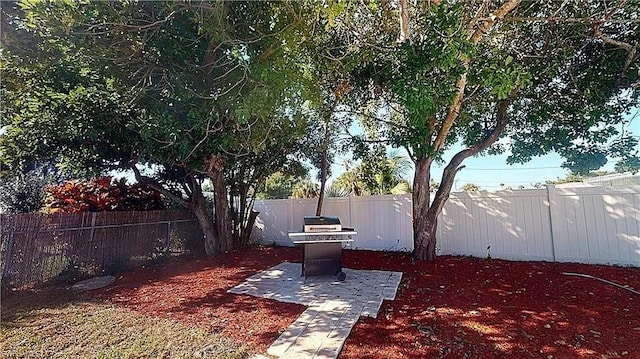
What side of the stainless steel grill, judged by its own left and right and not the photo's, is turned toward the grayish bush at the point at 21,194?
right

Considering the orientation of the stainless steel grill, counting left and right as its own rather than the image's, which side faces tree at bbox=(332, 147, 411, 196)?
back

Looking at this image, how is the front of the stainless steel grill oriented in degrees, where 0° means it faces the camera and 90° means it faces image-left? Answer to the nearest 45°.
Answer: approximately 0°

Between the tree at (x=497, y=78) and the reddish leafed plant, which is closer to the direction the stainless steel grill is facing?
the tree

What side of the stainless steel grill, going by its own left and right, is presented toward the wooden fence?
right
